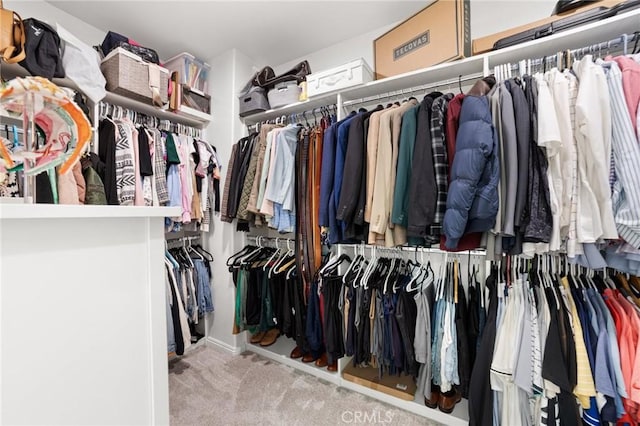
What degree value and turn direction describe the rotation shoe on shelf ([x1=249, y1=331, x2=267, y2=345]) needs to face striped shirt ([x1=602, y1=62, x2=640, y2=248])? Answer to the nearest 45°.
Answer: approximately 90° to its left

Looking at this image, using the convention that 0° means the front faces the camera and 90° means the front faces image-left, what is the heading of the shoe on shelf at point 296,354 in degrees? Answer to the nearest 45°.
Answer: approximately 45°

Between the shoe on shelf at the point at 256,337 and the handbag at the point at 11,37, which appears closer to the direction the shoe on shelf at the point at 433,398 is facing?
the handbag

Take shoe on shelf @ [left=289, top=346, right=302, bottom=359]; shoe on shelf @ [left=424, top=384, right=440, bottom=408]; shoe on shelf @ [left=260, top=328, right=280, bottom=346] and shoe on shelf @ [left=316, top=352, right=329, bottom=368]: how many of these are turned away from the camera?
0

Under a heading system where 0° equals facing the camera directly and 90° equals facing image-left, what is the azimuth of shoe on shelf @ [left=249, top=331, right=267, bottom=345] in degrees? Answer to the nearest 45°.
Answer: approximately 45°

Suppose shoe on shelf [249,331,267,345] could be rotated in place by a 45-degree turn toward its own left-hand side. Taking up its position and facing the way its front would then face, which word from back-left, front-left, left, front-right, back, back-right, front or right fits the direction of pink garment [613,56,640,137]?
front-left

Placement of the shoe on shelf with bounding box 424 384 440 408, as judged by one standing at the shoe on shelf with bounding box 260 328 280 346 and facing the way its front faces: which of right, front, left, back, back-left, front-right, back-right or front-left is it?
left

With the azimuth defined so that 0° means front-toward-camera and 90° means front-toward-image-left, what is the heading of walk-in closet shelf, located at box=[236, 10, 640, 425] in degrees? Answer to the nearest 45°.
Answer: approximately 45°

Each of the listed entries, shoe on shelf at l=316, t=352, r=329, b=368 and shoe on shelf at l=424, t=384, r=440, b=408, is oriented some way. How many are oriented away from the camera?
0

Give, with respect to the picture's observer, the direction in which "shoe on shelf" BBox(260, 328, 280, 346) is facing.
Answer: facing the viewer and to the left of the viewer

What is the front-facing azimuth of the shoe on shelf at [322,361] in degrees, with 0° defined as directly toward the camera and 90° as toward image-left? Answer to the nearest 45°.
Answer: approximately 45°

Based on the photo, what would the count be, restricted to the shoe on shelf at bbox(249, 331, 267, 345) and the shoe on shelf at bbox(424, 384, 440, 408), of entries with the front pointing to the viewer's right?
0

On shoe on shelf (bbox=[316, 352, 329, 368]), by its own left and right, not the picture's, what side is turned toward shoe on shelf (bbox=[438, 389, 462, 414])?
left

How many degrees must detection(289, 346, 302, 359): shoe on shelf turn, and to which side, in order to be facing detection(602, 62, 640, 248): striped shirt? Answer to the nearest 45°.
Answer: approximately 90° to its left
